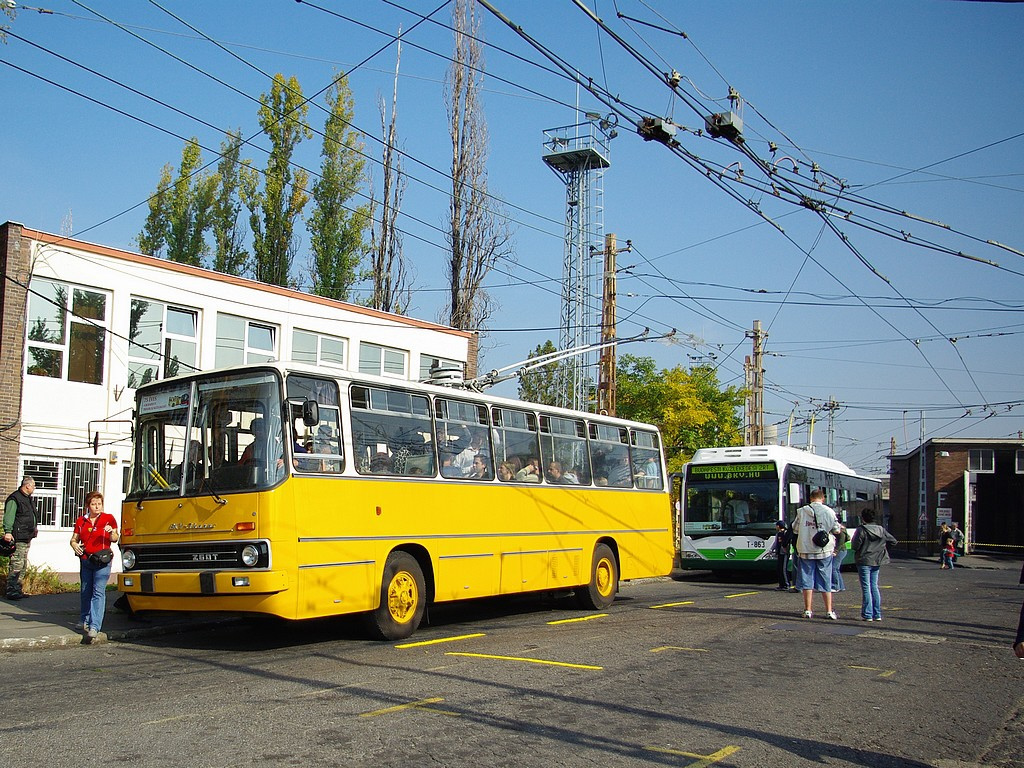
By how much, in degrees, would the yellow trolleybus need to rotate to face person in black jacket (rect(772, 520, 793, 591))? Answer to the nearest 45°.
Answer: approximately 180°

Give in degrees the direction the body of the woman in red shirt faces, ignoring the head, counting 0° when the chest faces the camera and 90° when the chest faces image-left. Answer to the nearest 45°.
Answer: approximately 0°

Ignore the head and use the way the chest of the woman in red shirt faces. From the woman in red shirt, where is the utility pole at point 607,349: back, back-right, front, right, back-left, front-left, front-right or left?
back-left

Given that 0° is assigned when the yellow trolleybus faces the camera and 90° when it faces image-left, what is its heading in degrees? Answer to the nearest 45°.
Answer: approximately 45°

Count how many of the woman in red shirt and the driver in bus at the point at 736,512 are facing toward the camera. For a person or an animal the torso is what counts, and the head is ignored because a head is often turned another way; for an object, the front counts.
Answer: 2

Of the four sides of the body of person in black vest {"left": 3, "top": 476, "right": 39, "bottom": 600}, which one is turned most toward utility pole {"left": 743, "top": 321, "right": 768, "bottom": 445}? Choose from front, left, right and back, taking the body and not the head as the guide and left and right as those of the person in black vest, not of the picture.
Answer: front

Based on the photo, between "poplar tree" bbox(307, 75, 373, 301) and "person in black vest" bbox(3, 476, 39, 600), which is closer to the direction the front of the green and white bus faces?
the person in black vest

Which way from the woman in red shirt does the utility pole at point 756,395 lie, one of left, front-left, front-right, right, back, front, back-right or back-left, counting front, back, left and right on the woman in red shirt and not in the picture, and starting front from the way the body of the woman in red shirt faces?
back-left

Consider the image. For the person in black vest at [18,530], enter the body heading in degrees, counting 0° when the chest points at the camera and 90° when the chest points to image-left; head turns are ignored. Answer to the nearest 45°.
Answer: approximately 315°

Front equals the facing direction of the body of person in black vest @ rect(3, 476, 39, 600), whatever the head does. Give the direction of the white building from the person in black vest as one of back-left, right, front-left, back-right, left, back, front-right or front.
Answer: front-left
